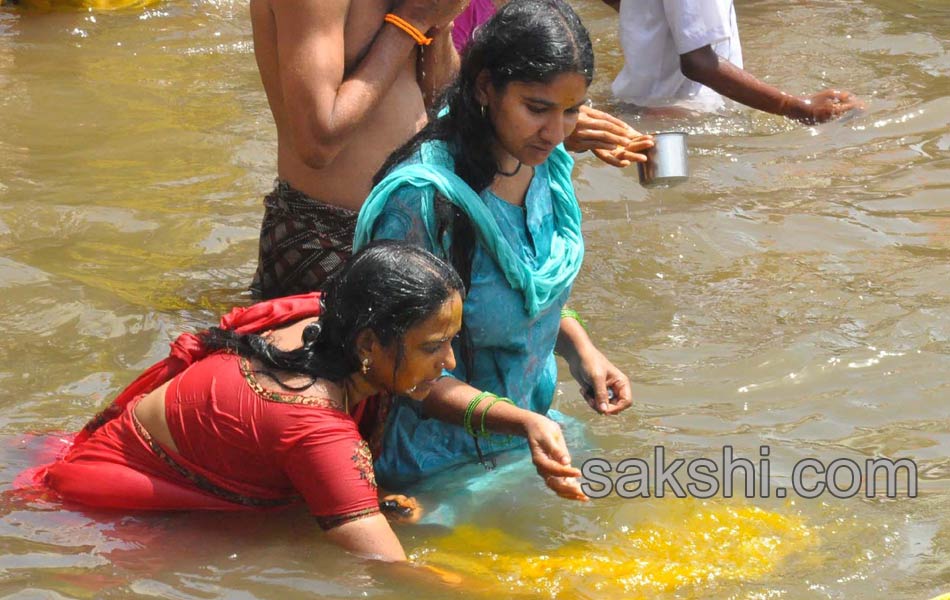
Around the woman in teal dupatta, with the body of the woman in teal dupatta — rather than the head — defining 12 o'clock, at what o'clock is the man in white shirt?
The man in white shirt is roughly at 8 o'clock from the woman in teal dupatta.

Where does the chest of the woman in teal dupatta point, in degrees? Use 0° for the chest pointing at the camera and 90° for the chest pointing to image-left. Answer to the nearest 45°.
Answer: approximately 315°

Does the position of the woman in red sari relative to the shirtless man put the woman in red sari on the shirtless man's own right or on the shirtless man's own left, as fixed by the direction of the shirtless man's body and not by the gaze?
on the shirtless man's own right

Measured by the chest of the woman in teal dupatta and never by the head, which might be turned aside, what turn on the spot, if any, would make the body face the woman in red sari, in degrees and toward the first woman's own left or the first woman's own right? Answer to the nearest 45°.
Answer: approximately 90° to the first woman's own right
